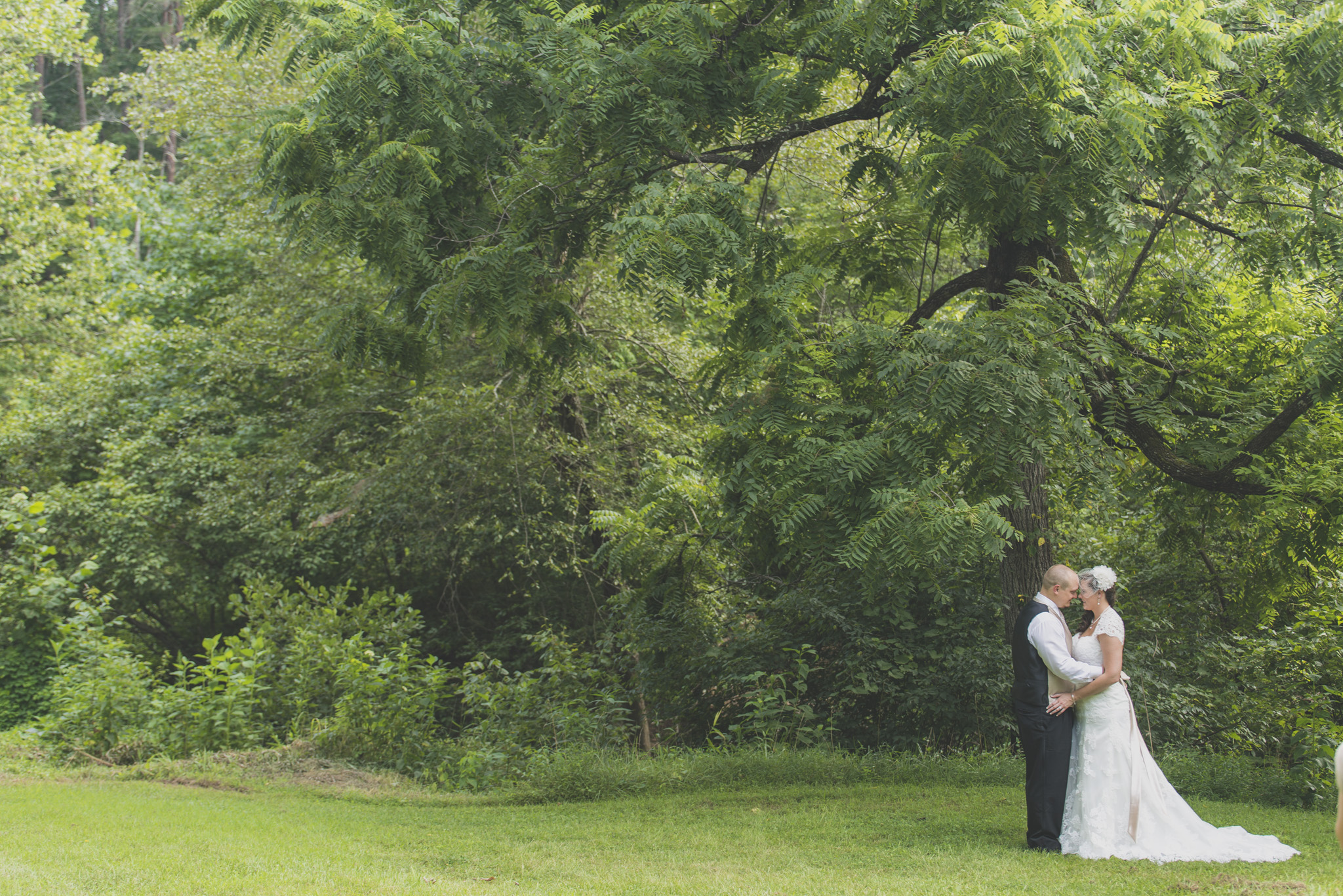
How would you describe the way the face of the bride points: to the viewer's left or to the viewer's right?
to the viewer's left

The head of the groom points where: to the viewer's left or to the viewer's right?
to the viewer's right

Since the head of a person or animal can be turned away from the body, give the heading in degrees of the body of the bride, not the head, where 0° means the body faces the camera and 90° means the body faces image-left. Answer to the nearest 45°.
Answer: approximately 90°

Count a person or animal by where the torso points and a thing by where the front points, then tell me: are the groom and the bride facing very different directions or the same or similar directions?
very different directions

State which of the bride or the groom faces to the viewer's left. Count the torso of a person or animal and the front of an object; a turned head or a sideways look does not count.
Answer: the bride

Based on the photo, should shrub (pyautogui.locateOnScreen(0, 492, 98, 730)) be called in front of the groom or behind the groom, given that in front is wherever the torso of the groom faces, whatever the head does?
behind

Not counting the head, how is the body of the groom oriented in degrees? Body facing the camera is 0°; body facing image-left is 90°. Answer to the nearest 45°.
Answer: approximately 270°

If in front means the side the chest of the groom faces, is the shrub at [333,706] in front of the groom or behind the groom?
behind

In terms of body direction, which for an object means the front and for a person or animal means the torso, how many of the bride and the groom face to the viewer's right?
1
